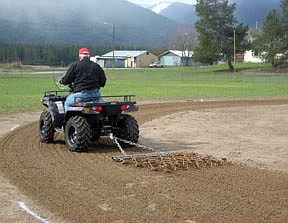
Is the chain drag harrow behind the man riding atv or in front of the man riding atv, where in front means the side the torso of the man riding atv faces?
behind

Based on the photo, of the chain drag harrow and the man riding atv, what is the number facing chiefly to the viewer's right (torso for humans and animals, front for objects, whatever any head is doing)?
0

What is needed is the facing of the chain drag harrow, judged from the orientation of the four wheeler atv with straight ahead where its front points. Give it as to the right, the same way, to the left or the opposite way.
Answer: the same way

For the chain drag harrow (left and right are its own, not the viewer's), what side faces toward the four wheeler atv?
front

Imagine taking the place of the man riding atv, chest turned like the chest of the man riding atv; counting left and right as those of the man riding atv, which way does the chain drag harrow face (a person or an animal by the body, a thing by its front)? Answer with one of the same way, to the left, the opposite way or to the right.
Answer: the same way

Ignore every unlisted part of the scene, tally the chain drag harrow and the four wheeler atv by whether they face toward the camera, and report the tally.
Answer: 0

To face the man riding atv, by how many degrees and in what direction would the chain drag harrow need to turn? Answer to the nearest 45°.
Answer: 0° — it already faces them

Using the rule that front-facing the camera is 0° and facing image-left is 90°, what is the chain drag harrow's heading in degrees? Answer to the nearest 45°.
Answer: approximately 135°

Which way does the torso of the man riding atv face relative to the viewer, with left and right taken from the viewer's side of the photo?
facing away from the viewer and to the left of the viewer

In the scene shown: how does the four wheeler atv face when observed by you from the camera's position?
facing away from the viewer and to the left of the viewer

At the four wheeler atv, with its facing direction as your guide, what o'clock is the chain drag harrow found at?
The chain drag harrow is roughly at 6 o'clock from the four wheeler atv.
